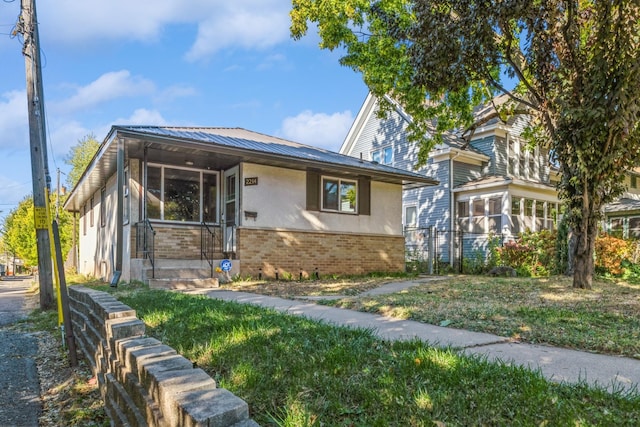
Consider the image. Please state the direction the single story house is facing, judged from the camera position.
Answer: facing the viewer and to the right of the viewer

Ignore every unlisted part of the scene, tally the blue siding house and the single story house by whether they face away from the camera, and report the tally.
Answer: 0

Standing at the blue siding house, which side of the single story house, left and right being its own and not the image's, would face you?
left

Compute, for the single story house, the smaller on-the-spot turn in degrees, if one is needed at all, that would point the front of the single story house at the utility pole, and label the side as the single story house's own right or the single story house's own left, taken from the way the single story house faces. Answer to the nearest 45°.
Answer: approximately 90° to the single story house's own right

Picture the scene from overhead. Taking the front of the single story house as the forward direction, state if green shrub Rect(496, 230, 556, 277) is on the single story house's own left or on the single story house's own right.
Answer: on the single story house's own left

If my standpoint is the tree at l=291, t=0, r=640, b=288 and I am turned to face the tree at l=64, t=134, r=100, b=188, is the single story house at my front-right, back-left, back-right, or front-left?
front-left

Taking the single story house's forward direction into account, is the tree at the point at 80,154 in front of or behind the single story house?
behind

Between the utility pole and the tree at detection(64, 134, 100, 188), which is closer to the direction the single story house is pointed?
the utility pole

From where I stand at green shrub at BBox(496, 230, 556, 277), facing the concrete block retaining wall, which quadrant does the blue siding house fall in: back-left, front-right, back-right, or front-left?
back-right

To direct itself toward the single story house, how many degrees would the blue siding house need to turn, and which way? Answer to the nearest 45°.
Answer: approximately 90° to its right

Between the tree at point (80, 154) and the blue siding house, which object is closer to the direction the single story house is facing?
the blue siding house

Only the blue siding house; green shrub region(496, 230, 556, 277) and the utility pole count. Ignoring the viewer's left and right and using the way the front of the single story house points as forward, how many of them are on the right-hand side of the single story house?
1

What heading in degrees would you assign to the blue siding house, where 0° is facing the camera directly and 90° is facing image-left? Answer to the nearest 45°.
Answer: approximately 315°

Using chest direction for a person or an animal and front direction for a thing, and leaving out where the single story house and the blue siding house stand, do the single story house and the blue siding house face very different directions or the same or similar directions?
same or similar directions
